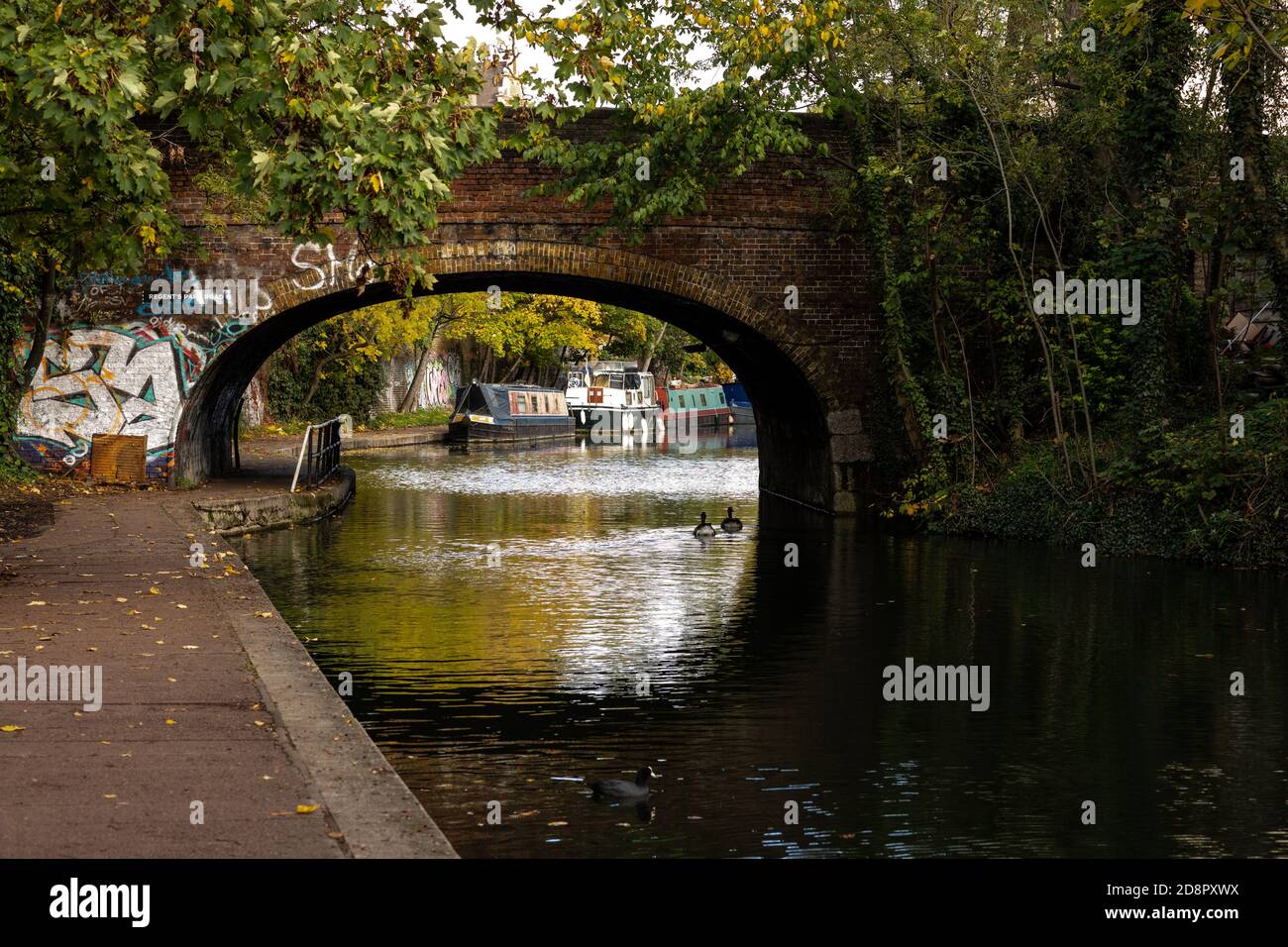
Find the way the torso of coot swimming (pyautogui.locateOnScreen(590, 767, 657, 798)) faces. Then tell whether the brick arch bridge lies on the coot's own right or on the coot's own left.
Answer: on the coot's own left

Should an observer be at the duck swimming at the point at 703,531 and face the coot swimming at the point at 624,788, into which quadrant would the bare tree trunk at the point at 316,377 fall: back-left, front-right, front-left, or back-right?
back-right

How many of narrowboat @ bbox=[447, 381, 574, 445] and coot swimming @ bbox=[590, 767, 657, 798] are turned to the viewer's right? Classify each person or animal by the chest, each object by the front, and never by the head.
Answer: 1

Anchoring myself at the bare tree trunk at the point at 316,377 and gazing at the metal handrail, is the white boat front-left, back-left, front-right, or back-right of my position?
back-left

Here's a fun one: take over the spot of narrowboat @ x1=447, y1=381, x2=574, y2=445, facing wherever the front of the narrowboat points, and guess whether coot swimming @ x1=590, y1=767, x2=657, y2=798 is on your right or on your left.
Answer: on your left

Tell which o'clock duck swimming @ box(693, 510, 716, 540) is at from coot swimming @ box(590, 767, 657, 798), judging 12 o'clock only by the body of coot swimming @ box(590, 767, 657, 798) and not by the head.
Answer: duck swimming @ box(693, 510, 716, 540) is roughly at 9 o'clock from coot swimming @ box(590, 767, 657, 798).

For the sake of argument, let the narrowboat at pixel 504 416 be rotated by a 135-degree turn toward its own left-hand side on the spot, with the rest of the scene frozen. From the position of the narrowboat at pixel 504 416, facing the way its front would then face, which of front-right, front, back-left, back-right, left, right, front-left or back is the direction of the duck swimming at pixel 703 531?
right

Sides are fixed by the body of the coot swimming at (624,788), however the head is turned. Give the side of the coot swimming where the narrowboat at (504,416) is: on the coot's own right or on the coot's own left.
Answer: on the coot's own left

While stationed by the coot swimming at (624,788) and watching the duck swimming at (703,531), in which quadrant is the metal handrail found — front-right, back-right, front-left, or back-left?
front-left

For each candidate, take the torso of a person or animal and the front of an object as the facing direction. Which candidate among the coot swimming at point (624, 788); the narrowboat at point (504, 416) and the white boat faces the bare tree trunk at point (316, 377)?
the narrowboat

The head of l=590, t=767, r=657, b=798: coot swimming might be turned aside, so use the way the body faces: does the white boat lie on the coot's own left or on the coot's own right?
on the coot's own left

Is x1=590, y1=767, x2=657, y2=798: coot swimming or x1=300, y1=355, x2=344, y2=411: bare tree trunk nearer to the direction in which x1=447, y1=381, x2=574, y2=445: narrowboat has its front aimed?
the bare tree trunk

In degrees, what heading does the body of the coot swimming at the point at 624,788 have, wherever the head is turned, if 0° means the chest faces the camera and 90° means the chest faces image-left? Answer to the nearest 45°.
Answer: approximately 270°

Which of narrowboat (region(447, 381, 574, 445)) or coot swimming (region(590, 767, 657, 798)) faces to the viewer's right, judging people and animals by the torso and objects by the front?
the coot swimming

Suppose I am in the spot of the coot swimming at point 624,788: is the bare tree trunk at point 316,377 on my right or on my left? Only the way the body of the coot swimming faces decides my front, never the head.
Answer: on my left

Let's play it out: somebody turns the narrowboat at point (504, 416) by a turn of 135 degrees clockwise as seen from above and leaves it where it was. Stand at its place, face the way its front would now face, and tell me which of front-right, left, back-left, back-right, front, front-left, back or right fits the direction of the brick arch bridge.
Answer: back

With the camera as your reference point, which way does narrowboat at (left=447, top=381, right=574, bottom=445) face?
facing the viewer and to the left of the viewer
